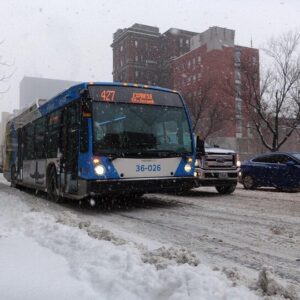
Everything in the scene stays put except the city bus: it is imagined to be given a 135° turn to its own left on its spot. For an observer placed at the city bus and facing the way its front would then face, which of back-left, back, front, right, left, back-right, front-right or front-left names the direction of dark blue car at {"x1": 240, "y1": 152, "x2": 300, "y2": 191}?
front-right

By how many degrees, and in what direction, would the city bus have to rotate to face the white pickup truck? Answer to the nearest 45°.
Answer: approximately 90° to its left

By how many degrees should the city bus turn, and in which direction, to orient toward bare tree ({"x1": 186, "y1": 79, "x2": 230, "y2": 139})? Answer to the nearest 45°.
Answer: approximately 135° to its left

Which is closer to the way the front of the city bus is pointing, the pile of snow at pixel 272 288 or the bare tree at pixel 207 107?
the pile of snow

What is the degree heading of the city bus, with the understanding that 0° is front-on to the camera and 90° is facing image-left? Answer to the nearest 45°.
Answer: approximately 315°
